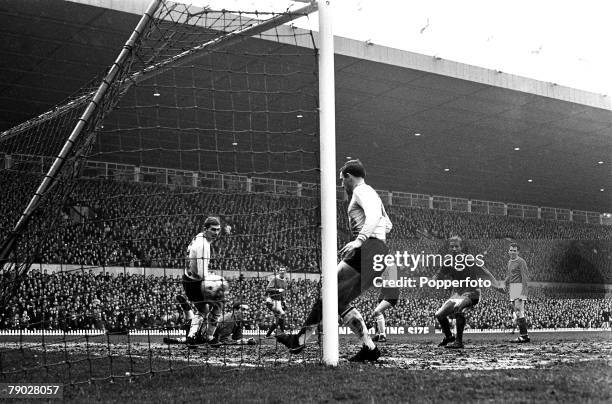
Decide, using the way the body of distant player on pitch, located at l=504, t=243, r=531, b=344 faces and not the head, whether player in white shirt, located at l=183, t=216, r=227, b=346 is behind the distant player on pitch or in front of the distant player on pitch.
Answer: in front

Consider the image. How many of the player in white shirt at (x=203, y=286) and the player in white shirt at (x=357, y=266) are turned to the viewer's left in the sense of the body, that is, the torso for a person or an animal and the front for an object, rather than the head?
1

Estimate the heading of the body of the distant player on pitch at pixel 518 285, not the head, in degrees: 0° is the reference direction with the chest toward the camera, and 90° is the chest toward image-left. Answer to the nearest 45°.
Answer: approximately 45°

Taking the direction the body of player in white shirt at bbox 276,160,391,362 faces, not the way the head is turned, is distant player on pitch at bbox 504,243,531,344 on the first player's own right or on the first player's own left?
on the first player's own right

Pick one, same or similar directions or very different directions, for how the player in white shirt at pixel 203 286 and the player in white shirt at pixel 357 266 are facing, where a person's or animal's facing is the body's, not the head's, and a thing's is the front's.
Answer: very different directions

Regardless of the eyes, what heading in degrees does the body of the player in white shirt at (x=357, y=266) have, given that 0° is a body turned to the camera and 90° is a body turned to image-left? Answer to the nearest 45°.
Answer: approximately 90°

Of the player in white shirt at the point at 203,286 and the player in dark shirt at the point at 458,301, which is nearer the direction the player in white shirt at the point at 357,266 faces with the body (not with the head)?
the player in white shirt

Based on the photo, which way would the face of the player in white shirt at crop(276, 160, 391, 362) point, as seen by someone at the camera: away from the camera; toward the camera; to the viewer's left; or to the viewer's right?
to the viewer's left

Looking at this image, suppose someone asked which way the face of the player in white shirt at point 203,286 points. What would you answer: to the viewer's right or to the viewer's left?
to the viewer's right
